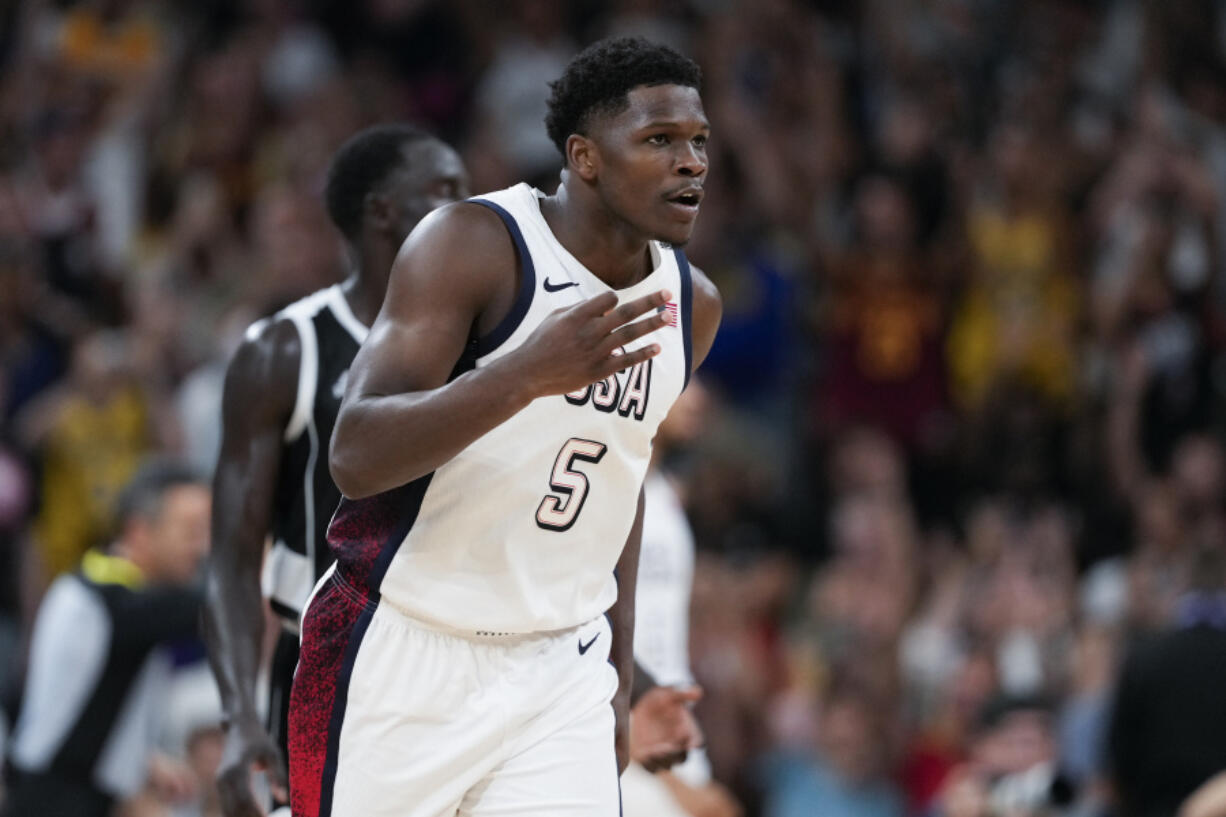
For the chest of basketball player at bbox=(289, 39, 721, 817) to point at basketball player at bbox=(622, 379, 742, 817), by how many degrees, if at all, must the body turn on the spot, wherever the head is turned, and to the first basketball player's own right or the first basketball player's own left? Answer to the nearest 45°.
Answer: approximately 135° to the first basketball player's own left

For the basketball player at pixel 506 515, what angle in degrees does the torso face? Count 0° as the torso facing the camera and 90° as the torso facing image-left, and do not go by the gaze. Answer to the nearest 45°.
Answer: approximately 315°

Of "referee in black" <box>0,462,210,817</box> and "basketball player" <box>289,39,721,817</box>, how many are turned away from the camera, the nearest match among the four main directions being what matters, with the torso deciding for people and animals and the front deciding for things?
0

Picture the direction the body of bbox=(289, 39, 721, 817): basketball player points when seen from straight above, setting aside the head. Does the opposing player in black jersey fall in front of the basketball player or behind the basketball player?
behind

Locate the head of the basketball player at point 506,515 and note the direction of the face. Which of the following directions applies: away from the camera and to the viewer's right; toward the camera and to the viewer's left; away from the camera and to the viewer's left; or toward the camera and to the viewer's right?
toward the camera and to the viewer's right

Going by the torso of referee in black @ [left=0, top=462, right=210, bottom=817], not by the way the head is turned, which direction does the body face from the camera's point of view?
to the viewer's right

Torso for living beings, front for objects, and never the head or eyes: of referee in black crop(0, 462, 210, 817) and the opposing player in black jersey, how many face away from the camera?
0

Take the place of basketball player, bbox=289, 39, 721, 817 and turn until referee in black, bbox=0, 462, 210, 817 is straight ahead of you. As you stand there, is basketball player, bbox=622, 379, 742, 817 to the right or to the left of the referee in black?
right

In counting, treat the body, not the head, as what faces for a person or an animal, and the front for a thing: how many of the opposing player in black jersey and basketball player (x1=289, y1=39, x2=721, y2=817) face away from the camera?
0
